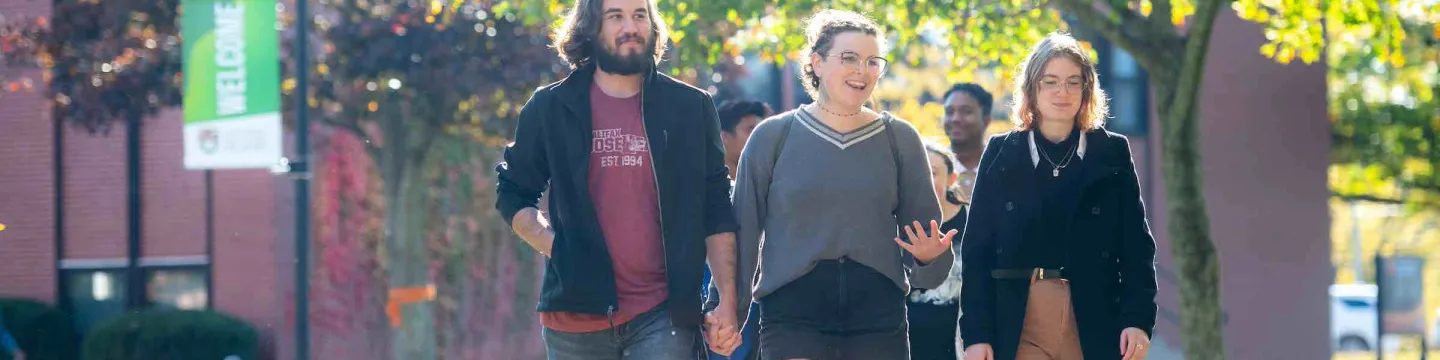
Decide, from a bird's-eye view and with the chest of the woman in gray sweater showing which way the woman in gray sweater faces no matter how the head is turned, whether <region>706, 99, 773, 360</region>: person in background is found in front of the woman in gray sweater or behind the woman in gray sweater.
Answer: behind

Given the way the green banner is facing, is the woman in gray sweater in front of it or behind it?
in front

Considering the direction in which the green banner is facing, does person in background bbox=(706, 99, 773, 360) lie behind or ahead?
ahead

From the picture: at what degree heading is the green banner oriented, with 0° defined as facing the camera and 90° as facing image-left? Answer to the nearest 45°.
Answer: approximately 0°

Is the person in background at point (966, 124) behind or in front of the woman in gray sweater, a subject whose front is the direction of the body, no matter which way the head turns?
behind

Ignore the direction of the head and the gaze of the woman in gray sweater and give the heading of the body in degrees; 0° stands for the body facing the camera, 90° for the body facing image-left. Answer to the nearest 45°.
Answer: approximately 0°

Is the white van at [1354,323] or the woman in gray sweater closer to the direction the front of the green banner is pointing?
the woman in gray sweater
